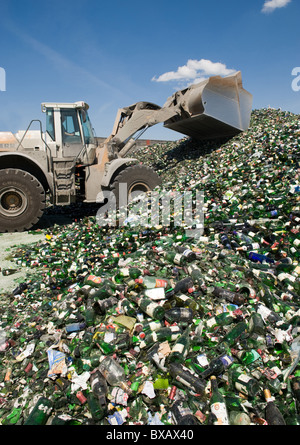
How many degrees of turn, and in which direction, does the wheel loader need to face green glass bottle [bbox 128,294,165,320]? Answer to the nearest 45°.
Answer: approximately 90° to its right

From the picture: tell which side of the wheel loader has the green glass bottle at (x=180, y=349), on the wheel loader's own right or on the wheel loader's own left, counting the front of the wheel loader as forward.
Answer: on the wheel loader's own right

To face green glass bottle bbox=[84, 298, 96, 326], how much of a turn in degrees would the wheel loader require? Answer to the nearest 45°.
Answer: approximately 90° to its right

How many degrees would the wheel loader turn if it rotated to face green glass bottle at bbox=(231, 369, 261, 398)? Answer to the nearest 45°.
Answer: approximately 90° to its right

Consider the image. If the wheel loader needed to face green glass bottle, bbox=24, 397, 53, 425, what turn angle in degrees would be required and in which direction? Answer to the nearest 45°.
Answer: approximately 90° to its right

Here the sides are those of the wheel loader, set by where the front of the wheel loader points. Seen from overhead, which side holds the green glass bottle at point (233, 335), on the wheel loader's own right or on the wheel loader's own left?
on the wheel loader's own right

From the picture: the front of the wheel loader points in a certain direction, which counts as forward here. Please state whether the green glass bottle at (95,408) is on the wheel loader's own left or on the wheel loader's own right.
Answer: on the wheel loader's own right

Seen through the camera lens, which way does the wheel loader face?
facing to the right of the viewer

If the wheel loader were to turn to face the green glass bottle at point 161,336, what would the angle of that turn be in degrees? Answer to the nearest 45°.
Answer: approximately 90° to its right

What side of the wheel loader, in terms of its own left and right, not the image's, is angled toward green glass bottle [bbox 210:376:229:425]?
right

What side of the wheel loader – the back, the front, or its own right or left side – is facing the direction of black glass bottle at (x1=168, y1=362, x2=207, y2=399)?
right
